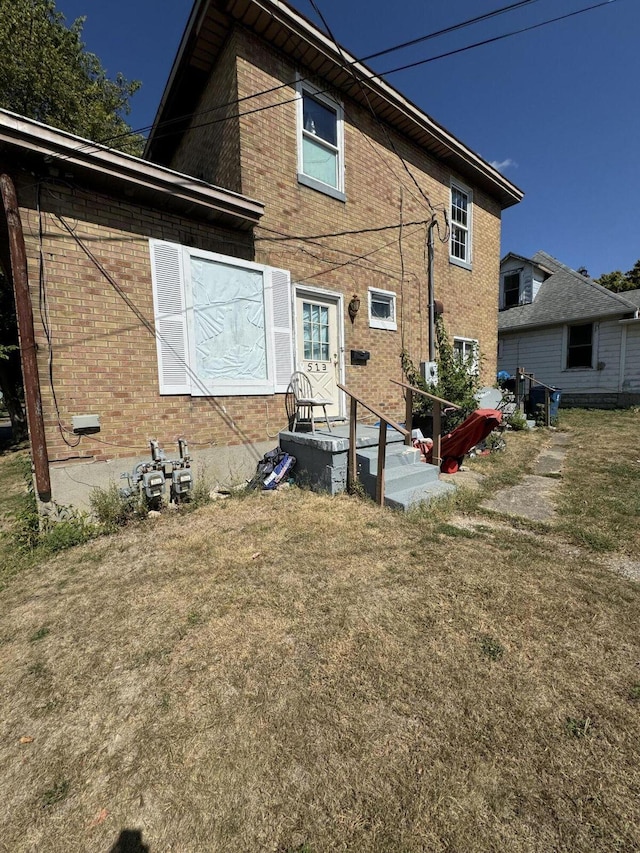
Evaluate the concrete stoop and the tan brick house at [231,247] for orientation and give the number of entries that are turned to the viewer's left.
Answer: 0

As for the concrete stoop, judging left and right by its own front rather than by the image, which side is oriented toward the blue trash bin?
left

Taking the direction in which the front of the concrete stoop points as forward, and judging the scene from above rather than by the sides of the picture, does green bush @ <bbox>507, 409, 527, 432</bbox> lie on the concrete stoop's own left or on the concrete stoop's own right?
on the concrete stoop's own left

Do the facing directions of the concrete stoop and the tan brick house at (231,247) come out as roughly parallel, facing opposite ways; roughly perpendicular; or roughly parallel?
roughly parallel

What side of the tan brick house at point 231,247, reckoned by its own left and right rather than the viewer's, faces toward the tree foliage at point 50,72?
back

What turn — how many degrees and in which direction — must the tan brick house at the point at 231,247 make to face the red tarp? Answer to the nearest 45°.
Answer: approximately 45° to its left

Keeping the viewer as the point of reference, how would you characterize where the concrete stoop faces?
facing the viewer and to the right of the viewer

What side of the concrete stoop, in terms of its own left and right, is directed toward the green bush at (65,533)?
right

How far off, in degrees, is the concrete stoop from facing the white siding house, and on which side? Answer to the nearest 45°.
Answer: approximately 90° to its left

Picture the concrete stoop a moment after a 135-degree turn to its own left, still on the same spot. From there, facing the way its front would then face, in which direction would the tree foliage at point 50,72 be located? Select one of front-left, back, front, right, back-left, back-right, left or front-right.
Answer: front-left

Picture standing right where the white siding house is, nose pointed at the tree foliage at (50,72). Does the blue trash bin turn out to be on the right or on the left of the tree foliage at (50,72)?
left
